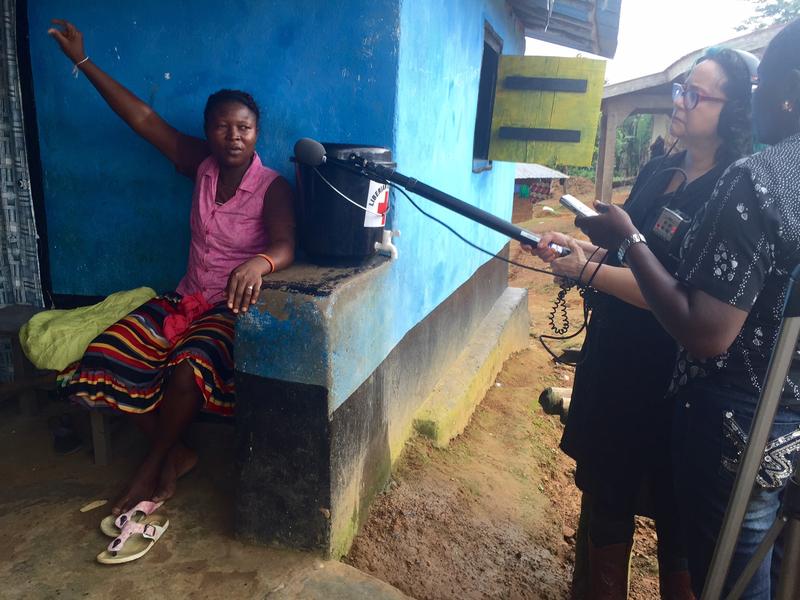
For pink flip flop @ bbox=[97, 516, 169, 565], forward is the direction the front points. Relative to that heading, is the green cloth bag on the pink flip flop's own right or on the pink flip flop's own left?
on the pink flip flop's own right

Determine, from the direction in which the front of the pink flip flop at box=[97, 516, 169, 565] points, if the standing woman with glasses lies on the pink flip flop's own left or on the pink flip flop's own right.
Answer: on the pink flip flop's own left

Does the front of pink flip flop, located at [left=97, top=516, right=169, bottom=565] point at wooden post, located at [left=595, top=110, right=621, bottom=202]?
no

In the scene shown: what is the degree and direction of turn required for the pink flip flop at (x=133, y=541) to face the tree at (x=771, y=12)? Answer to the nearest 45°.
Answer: approximately 180°

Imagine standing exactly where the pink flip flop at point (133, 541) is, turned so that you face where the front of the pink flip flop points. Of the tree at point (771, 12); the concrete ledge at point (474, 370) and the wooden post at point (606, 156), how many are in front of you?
0

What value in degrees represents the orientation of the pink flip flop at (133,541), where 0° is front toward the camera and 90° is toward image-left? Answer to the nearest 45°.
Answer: approximately 45°

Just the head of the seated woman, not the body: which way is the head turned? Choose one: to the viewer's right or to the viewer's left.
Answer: to the viewer's right

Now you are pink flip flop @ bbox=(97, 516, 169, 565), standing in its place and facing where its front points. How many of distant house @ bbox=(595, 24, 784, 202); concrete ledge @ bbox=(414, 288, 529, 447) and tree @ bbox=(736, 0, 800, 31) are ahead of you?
0

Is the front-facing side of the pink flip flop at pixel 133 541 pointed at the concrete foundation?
no

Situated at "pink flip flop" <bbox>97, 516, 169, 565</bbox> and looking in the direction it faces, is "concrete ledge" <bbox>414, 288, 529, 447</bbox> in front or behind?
behind

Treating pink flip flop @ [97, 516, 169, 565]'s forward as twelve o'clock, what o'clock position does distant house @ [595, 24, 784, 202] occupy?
The distant house is roughly at 6 o'clock from the pink flip flop.
